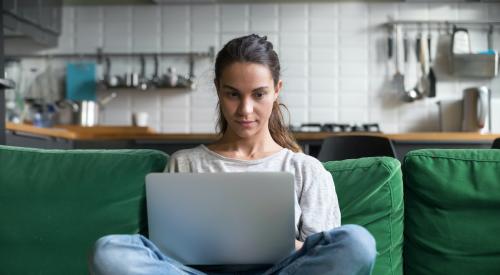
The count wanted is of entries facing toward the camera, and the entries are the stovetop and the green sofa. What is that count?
2

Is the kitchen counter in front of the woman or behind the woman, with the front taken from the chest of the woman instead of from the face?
behind

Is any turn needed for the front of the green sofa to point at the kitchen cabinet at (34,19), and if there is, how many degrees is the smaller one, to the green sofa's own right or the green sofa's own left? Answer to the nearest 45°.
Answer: approximately 135° to the green sofa's own right

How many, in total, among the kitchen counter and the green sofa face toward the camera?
2

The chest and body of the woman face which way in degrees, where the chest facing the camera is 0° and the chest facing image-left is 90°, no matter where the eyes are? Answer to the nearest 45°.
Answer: approximately 0°

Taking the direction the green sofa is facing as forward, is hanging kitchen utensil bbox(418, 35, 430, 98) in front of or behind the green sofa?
behind

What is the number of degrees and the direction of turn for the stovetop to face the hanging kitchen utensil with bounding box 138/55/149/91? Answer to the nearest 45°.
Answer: approximately 90° to its right
